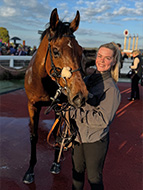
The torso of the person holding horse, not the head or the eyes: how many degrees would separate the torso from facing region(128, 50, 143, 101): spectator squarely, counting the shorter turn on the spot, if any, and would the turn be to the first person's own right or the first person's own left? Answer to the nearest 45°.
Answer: approximately 135° to the first person's own right

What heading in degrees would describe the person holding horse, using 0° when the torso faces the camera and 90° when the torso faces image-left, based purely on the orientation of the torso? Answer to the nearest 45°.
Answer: approximately 45°
